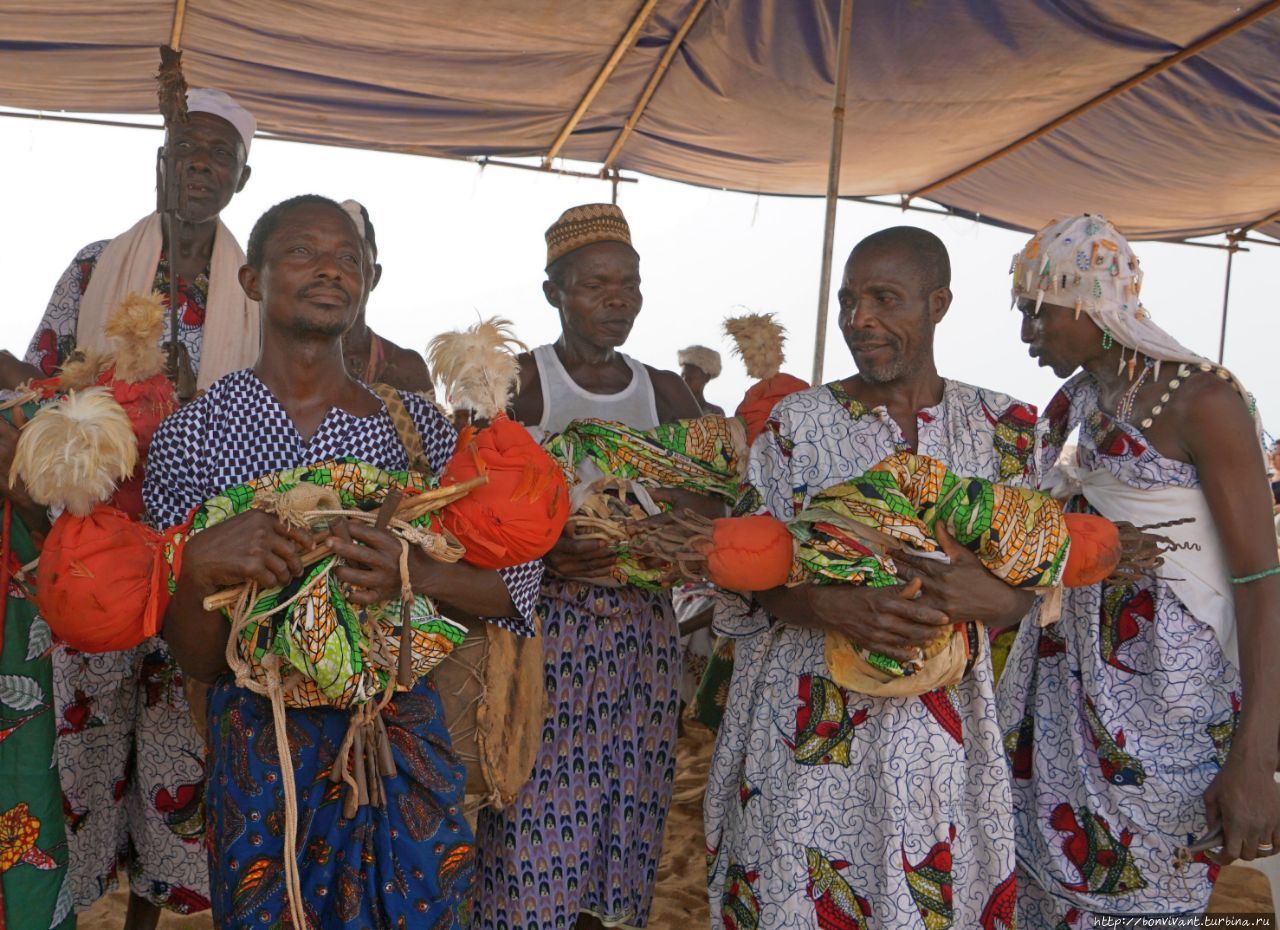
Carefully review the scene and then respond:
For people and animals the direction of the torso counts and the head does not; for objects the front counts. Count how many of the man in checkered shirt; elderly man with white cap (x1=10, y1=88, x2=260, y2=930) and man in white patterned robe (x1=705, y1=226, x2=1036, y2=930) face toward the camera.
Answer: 3

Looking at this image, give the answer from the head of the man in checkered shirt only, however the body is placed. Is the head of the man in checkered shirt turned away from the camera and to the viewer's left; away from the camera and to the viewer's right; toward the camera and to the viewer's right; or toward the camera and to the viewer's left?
toward the camera and to the viewer's right

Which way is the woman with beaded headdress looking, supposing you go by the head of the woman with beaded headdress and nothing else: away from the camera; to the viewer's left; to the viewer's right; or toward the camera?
to the viewer's left

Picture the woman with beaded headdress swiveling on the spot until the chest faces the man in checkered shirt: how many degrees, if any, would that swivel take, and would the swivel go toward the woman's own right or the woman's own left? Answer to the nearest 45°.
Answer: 0° — they already face them

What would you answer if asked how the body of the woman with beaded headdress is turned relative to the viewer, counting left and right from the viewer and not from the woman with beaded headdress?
facing the viewer and to the left of the viewer

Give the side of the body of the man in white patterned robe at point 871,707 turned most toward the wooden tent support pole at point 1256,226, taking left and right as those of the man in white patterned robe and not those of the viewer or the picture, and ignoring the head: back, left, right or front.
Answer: back

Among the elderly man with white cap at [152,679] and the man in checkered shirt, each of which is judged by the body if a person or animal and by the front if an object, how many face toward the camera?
2

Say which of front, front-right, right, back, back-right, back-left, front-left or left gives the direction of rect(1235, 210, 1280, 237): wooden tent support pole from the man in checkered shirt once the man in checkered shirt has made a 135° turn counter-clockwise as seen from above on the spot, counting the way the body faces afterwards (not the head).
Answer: front

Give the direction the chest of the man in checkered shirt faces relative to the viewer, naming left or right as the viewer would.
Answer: facing the viewer

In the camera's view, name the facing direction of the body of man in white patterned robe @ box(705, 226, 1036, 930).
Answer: toward the camera

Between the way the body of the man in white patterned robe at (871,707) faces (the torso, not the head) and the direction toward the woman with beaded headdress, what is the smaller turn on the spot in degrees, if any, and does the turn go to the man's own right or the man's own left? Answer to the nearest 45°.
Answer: approximately 90° to the man's own left

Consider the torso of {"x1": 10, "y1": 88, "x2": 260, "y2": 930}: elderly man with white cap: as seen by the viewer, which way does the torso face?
toward the camera

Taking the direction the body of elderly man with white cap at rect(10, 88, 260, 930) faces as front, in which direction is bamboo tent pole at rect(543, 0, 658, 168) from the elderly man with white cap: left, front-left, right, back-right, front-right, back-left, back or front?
back-left
